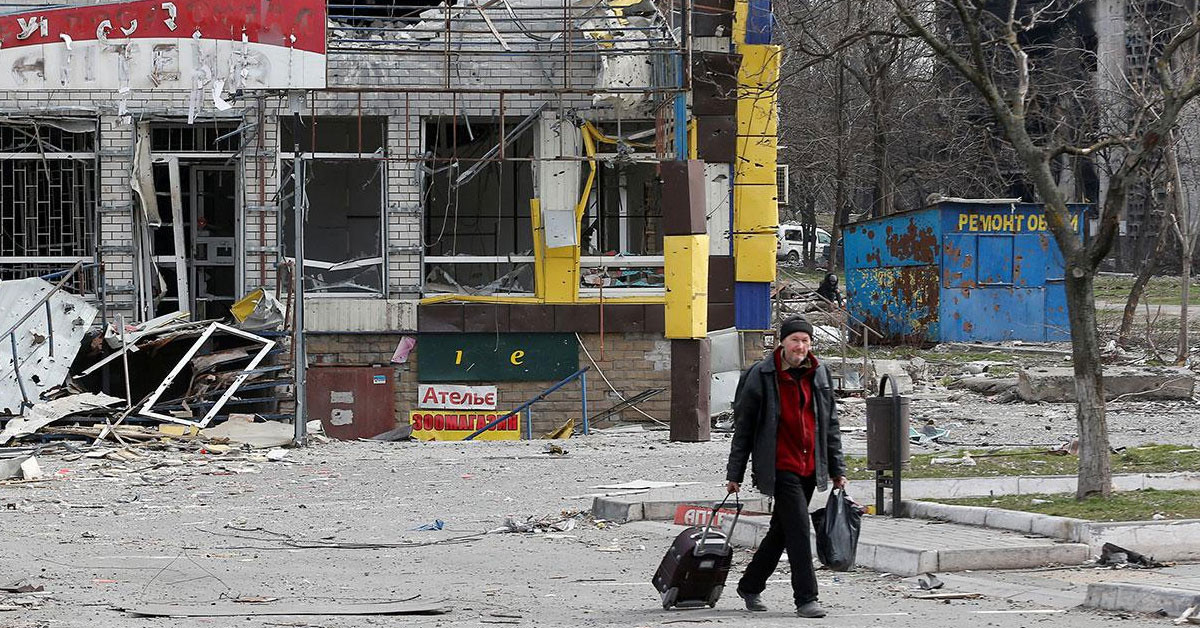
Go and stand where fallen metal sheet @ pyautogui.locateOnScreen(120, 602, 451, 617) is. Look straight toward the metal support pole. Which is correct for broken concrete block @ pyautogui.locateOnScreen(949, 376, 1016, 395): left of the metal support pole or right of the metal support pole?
right

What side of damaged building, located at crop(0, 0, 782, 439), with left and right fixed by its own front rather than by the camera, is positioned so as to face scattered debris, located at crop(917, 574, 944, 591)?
front

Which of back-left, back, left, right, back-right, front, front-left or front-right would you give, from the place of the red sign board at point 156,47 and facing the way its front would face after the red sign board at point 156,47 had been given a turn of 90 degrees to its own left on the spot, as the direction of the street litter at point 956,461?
front-right

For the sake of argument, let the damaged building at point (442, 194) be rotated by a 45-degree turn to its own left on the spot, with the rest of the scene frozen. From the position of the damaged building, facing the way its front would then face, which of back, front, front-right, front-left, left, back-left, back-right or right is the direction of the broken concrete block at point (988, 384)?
front-left

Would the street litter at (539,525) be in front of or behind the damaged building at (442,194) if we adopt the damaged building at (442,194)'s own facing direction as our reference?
in front

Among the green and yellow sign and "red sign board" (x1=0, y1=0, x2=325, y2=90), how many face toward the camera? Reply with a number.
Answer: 2

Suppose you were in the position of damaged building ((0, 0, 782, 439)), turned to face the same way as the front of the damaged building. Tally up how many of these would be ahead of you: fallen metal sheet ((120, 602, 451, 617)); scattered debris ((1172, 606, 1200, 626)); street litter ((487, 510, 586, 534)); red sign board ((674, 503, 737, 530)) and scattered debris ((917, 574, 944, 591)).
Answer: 5

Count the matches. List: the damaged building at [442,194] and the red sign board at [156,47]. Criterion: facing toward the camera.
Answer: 2

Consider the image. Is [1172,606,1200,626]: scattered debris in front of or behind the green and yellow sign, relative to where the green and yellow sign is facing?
in front
